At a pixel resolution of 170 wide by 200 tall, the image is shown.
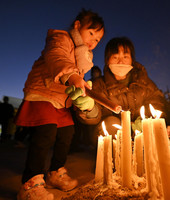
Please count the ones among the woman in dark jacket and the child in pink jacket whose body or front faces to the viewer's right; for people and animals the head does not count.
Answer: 1

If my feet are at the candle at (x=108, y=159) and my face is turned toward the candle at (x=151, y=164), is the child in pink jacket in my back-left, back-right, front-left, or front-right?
back-right

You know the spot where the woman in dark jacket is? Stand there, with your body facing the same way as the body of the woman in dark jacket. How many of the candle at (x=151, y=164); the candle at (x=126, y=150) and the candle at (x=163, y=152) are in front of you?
3

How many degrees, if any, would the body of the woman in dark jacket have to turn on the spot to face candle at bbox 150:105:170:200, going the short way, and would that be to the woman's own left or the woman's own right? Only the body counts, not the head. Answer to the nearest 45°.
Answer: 0° — they already face it

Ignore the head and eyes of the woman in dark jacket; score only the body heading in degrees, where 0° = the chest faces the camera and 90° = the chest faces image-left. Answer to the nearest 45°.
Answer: approximately 0°

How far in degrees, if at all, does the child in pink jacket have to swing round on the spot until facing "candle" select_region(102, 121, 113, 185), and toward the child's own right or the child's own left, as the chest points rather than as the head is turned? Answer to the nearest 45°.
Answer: approximately 45° to the child's own right

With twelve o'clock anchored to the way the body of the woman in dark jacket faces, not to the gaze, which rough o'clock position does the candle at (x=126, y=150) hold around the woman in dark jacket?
The candle is roughly at 12 o'clock from the woman in dark jacket.

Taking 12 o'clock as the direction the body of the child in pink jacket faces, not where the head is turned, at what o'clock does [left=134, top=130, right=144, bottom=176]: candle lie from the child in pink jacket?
The candle is roughly at 1 o'clock from the child in pink jacket.

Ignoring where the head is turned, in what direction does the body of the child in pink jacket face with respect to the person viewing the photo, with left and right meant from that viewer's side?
facing to the right of the viewer
